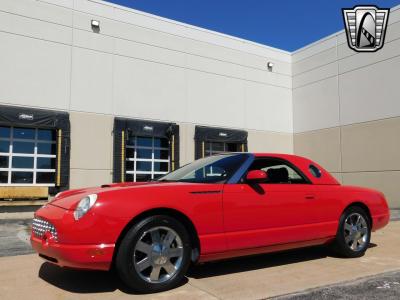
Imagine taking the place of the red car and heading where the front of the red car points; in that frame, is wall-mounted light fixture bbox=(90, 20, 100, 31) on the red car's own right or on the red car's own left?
on the red car's own right

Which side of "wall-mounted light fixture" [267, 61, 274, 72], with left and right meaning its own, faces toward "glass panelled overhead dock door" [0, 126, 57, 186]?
right

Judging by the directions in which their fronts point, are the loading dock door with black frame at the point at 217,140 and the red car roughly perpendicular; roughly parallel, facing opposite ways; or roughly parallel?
roughly perpendicular

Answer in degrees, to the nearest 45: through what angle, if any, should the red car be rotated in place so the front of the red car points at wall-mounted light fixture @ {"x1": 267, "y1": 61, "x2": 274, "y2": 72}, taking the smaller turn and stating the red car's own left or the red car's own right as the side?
approximately 135° to the red car's own right

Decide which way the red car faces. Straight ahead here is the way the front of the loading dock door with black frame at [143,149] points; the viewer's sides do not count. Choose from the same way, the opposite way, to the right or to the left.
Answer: to the right

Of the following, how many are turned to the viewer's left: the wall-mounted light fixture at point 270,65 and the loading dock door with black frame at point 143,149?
0

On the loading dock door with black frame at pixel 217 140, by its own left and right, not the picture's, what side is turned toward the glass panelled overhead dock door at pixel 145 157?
right

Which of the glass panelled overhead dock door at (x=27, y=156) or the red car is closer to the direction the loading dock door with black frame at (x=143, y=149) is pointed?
the red car

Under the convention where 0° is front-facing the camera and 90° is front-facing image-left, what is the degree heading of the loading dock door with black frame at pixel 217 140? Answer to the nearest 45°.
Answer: approximately 315°

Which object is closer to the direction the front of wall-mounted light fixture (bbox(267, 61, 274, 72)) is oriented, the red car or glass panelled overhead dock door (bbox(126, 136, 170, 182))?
the red car

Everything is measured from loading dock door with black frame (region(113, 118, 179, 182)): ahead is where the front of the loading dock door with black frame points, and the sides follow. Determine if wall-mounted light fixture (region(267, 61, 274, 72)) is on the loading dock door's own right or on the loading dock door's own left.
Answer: on the loading dock door's own left

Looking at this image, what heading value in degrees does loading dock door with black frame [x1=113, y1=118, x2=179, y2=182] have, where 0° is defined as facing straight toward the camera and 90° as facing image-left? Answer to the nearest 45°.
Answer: approximately 315°

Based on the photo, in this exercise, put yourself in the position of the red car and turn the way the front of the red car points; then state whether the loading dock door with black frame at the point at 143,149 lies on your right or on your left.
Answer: on your right

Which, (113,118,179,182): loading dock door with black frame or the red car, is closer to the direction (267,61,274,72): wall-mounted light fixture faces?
the red car

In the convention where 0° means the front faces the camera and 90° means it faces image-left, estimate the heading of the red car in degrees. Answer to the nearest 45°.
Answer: approximately 45°
